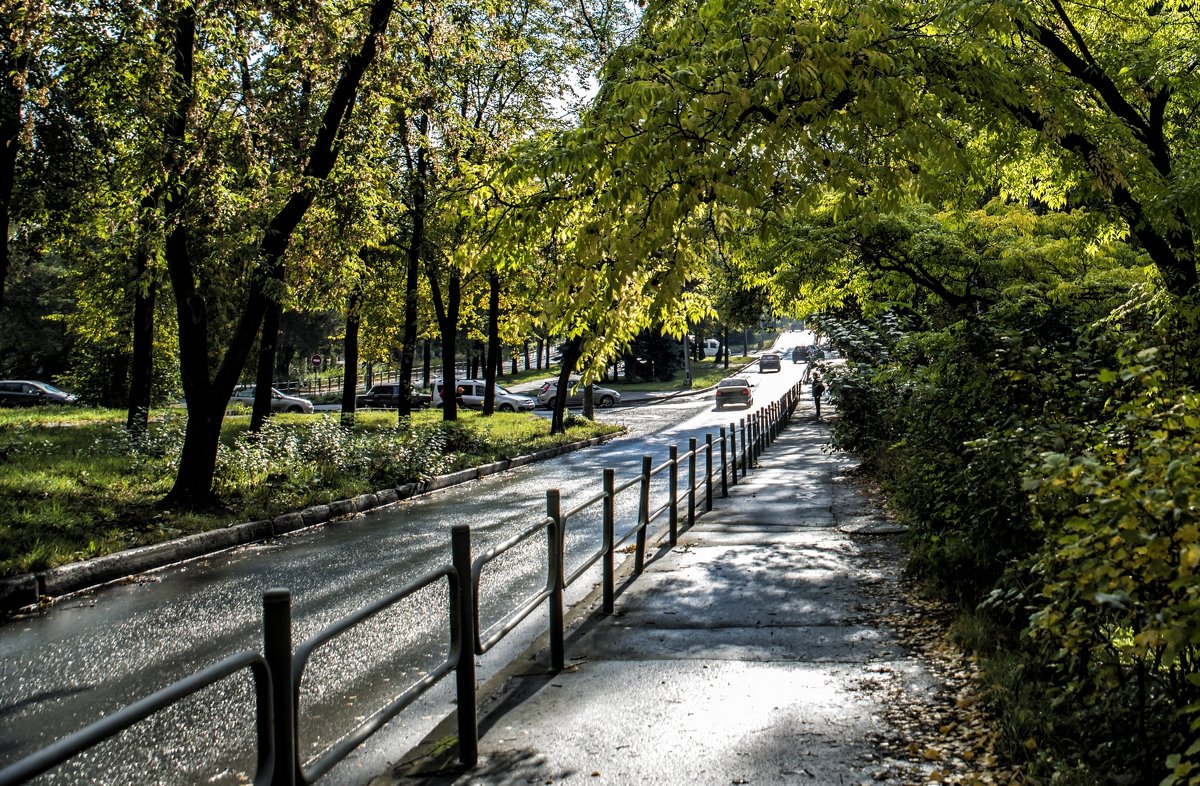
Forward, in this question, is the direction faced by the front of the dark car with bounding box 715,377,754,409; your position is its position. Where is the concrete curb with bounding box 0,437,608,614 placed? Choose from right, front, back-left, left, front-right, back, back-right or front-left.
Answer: back

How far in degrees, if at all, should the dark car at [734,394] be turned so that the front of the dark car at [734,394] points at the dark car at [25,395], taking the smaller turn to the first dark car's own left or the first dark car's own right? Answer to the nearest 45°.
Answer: approximately 90° to the first dark car's own left

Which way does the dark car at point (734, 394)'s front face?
away from the camera

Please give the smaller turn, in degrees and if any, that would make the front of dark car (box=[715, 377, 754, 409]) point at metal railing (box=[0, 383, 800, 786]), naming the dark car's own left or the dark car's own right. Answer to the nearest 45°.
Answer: approximately 180°
